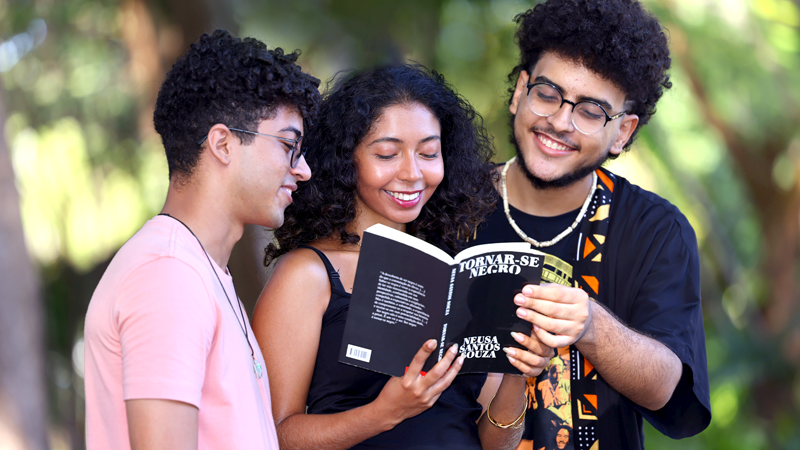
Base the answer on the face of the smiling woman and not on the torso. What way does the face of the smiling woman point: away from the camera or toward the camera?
toward the camera

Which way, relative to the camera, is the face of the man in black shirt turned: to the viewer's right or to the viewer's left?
to the viewer's left

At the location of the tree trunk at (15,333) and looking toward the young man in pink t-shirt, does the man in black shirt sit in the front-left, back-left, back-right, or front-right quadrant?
front-left

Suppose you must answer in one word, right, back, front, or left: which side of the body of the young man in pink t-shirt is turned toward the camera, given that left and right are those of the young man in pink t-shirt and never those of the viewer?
right

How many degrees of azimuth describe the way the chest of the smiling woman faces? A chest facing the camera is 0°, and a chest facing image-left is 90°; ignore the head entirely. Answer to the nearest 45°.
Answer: approximately 315°

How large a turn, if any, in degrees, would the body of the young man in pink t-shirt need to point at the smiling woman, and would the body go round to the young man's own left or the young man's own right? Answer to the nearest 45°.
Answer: approximately 45° to the young man's own left

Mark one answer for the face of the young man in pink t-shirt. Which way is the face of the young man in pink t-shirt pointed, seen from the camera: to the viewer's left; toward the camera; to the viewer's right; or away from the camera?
to the viewer's right

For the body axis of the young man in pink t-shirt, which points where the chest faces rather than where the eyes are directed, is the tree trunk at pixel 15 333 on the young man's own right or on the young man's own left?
on the young man's own left

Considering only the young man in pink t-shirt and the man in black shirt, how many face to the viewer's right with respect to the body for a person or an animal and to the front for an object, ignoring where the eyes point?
1

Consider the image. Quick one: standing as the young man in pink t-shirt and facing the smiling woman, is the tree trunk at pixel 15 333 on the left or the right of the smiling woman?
left

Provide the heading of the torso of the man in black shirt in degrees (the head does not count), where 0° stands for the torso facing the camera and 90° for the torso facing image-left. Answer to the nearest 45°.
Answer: approximately 45°

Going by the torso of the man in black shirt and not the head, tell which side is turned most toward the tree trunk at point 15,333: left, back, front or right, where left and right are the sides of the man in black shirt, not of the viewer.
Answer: right

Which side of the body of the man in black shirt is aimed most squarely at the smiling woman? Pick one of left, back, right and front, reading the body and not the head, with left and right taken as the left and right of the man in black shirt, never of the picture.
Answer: front

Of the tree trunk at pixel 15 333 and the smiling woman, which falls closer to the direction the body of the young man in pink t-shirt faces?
the smiling woman

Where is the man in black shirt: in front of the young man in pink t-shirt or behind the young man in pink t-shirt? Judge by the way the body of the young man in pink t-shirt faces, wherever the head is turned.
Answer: in front

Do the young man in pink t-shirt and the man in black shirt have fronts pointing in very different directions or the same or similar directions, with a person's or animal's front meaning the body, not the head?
very different directions

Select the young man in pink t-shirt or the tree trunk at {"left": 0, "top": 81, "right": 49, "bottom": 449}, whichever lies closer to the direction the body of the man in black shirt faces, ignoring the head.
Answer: the young man in pink t-shirt
